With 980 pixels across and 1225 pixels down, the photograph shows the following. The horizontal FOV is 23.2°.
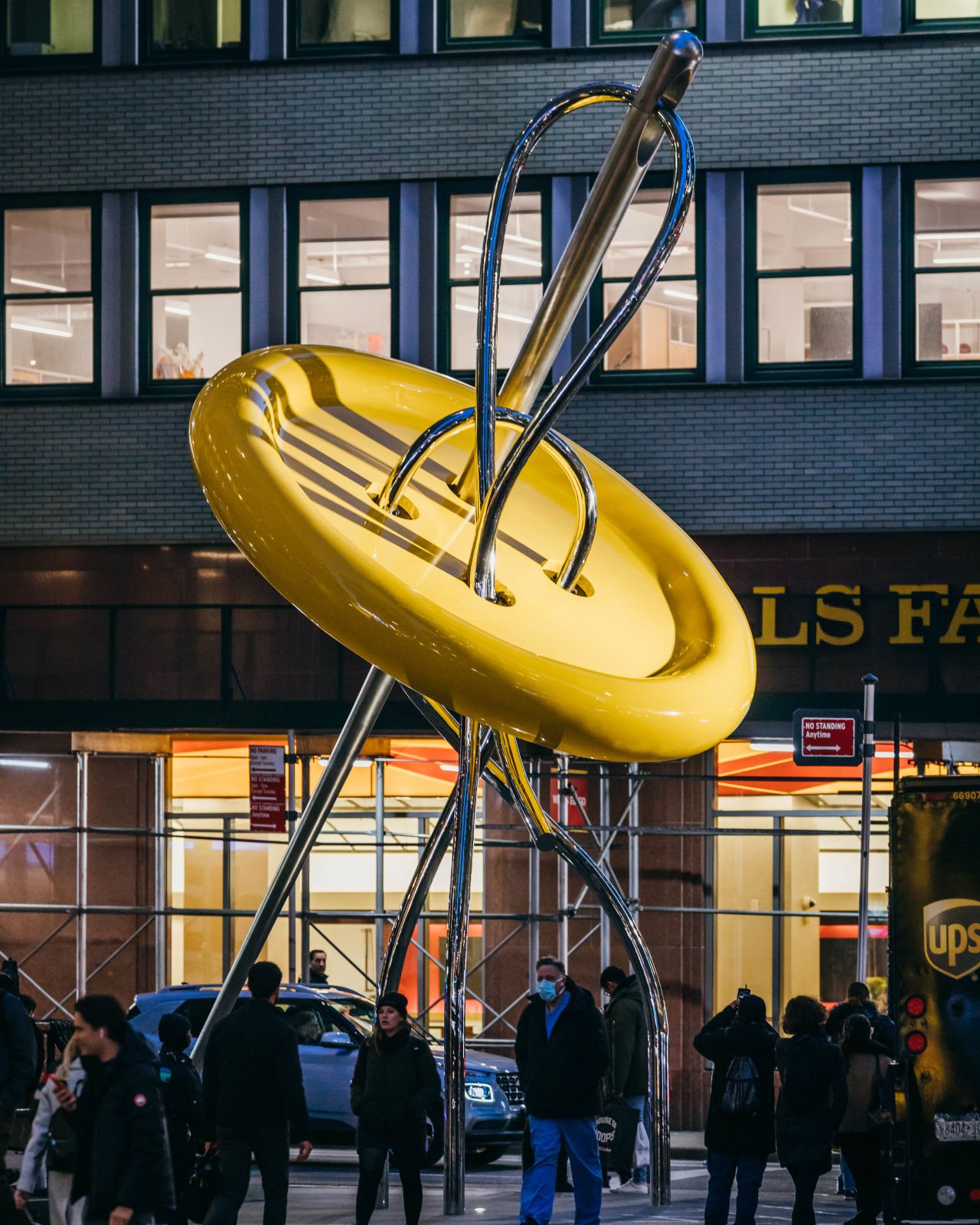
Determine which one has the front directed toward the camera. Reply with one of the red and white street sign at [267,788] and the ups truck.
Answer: the red and white street sign

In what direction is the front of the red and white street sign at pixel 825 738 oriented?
toward the camera

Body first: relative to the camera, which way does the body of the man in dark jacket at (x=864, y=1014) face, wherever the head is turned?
away from the camera

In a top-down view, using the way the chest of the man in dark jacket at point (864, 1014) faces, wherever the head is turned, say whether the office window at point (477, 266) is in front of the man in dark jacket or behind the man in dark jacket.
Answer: in front

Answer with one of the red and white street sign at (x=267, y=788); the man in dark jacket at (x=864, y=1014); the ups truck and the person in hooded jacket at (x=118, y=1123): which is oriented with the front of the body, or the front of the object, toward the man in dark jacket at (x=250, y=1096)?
the red and white street sign

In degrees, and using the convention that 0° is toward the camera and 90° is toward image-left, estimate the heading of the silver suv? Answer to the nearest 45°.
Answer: approximately 315°

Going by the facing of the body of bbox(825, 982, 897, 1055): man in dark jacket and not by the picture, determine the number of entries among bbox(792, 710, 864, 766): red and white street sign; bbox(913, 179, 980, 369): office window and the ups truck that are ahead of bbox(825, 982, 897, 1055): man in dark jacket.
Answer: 2

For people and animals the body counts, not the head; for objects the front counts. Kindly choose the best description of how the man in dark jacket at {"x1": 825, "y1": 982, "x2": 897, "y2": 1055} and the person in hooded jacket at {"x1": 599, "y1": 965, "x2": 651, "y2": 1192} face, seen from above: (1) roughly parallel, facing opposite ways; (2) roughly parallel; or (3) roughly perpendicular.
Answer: roughly perpendicular

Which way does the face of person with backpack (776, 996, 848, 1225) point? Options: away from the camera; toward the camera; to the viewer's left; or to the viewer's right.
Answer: away from the camera

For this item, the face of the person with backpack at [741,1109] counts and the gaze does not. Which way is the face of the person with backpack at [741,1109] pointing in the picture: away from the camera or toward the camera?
away from the camera
